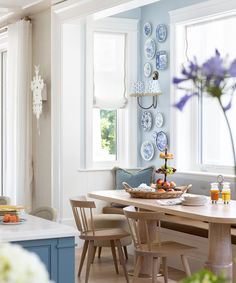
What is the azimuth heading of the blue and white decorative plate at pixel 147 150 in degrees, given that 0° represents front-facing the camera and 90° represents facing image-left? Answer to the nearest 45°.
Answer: approximately 45°

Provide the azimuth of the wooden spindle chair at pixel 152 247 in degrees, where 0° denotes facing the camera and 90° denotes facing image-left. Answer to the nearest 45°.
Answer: approximately 225°

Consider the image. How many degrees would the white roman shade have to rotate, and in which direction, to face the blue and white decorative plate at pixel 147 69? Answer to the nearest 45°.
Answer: approximately 90° to its left

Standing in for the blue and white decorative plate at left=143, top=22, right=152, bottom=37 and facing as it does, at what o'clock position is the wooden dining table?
The wooden dining table is roughly at 10 o'clock from the blue and white decorative plate.

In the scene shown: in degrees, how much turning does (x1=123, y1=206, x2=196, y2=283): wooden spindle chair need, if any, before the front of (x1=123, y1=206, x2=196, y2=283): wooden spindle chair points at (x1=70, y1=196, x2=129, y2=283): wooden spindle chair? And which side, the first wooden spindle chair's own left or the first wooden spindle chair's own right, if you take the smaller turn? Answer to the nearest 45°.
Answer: approximately 90° to the first wooden spindle chair's own left

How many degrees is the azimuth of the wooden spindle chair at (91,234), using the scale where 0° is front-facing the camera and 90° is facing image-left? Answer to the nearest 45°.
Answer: approximately 225°

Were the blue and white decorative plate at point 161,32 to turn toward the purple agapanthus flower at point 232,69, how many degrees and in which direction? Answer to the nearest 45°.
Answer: approximately 45° to its left

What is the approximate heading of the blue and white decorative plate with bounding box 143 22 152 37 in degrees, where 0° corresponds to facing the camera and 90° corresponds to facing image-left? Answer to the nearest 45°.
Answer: approximately 45°
